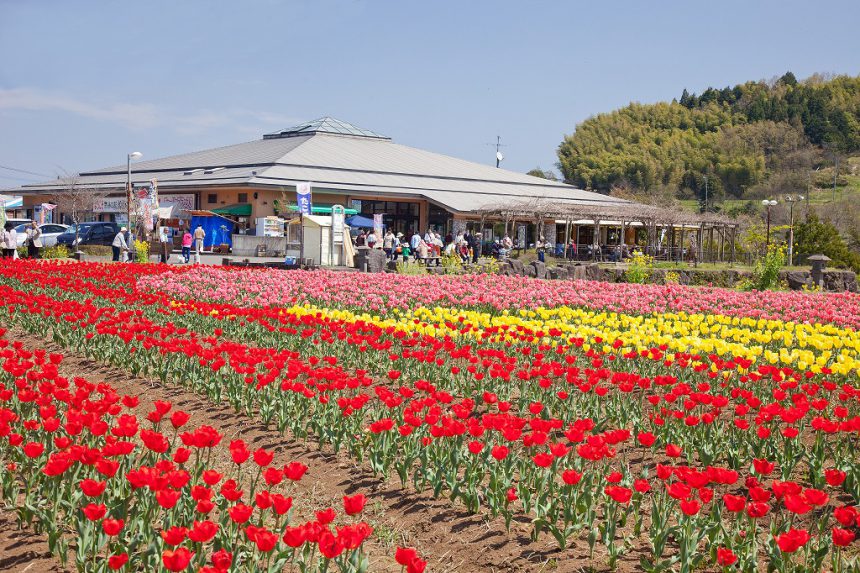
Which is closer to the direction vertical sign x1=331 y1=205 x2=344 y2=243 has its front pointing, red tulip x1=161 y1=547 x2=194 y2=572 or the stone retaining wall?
the red tulip

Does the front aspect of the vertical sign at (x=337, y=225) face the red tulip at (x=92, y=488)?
yes

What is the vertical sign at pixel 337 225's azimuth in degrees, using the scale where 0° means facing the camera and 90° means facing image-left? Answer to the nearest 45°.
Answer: approximately 0°

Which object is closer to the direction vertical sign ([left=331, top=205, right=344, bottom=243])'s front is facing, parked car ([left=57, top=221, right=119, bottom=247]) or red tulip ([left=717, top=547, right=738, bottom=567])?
the red tulip

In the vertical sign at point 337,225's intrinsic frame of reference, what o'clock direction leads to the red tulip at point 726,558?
The red tulip is roughly at 12 o'clock from the vertical sign.

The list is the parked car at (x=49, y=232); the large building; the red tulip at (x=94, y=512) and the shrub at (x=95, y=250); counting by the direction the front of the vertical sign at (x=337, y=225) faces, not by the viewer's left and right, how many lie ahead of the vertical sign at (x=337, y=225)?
1

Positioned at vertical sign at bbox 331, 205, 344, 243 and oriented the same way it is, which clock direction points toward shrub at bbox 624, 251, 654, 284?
The shrub is roughly at 10 o'clock from the vertical sign.

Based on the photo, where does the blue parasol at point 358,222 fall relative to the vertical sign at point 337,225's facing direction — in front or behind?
behind

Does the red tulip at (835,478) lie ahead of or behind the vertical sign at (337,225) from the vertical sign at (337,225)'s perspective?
ahead

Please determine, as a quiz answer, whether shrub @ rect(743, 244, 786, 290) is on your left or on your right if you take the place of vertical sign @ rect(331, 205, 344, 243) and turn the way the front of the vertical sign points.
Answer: on your left

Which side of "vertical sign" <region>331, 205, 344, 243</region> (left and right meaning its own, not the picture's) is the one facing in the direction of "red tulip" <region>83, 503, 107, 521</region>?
front

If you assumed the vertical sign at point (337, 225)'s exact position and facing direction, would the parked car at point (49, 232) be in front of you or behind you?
behind

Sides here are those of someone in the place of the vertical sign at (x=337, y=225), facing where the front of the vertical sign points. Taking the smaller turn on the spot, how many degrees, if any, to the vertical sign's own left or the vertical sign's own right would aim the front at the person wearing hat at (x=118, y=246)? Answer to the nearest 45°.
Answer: approximately 135° to the vertical sign's own right

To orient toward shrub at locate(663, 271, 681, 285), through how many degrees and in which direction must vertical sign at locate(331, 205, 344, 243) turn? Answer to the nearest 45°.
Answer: approximately 45° to its left
